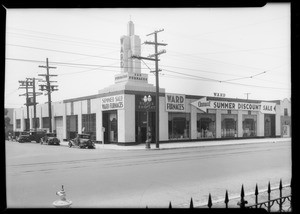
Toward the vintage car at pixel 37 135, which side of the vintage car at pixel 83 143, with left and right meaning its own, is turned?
front

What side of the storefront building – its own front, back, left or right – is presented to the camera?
front

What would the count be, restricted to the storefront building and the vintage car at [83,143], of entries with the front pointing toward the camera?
1

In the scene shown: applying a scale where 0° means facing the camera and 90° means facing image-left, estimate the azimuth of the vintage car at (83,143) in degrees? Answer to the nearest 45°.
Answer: approximately 135°

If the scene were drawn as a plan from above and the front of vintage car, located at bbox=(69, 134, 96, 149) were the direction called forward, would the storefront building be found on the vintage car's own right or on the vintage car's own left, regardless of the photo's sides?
on the vintage car's own right

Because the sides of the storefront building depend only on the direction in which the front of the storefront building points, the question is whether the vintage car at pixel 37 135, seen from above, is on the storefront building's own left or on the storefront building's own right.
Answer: on the storefront building's own right

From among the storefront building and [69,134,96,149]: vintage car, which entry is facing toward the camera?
the storefront building

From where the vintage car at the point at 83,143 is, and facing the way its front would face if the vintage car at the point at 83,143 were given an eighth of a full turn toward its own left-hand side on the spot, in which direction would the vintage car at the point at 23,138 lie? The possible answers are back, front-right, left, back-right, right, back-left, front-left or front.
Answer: front-right

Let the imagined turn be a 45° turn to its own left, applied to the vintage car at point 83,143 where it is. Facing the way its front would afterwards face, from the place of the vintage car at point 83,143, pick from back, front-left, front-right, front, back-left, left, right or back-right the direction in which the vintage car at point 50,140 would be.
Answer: front-right
